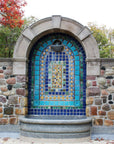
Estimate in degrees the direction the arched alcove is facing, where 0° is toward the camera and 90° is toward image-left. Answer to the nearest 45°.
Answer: approximately 0°

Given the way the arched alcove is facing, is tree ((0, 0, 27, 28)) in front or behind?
behind
